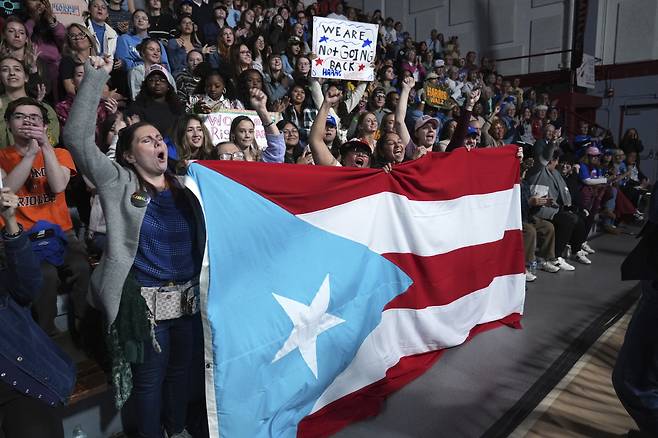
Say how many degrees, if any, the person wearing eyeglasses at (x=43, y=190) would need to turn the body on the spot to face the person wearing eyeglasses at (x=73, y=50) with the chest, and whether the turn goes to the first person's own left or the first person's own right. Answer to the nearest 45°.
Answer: approximately 180°

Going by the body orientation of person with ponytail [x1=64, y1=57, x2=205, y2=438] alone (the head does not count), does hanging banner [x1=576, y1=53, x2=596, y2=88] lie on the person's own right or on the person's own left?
on the person's own left

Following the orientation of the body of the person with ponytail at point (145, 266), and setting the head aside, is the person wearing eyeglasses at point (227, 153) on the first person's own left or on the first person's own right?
on the first person's own left

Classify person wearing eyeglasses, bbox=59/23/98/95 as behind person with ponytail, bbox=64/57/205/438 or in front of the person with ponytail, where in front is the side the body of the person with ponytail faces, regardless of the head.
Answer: behind

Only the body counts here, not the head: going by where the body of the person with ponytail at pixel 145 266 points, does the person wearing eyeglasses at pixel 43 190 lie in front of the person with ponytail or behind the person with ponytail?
behind

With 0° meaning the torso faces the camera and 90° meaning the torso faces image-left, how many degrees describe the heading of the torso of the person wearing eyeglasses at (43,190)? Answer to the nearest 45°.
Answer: approximately 0°

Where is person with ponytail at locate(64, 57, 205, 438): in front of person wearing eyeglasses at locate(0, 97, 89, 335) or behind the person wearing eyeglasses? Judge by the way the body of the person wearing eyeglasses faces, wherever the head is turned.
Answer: in front

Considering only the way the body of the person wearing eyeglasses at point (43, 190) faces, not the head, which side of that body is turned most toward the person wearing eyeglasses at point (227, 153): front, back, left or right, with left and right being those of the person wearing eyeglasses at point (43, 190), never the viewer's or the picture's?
left

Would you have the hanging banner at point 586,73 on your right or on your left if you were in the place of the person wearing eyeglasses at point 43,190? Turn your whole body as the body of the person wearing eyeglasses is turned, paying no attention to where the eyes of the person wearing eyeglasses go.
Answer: on your left

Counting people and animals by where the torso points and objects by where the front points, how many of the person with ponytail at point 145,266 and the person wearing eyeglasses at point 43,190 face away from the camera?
0
